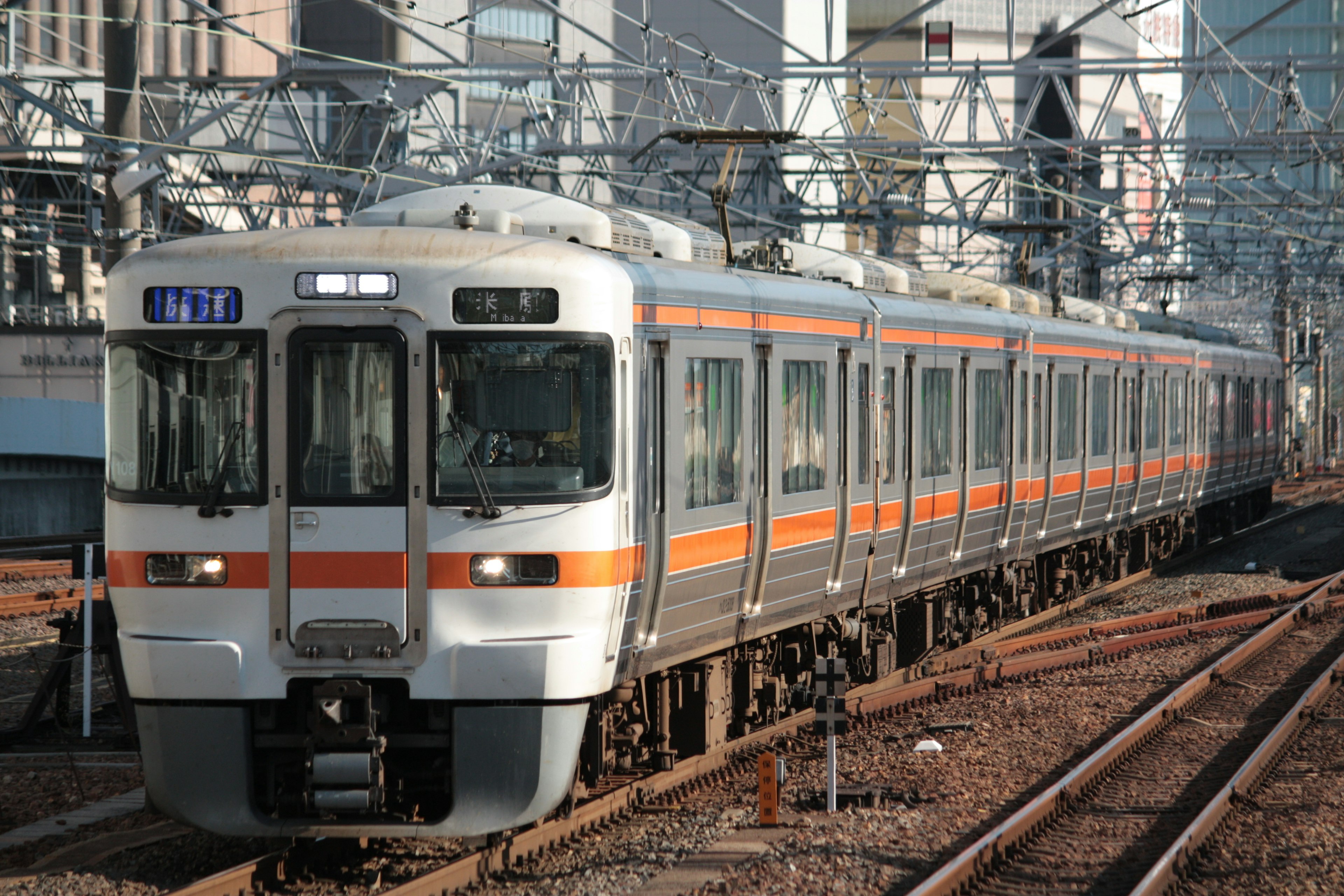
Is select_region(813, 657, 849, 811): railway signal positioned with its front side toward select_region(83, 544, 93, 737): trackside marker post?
no

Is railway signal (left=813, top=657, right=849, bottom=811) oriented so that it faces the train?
no

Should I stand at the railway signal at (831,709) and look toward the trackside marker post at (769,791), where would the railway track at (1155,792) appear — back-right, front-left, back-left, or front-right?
back-left

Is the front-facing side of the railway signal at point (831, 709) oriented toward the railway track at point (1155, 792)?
no
